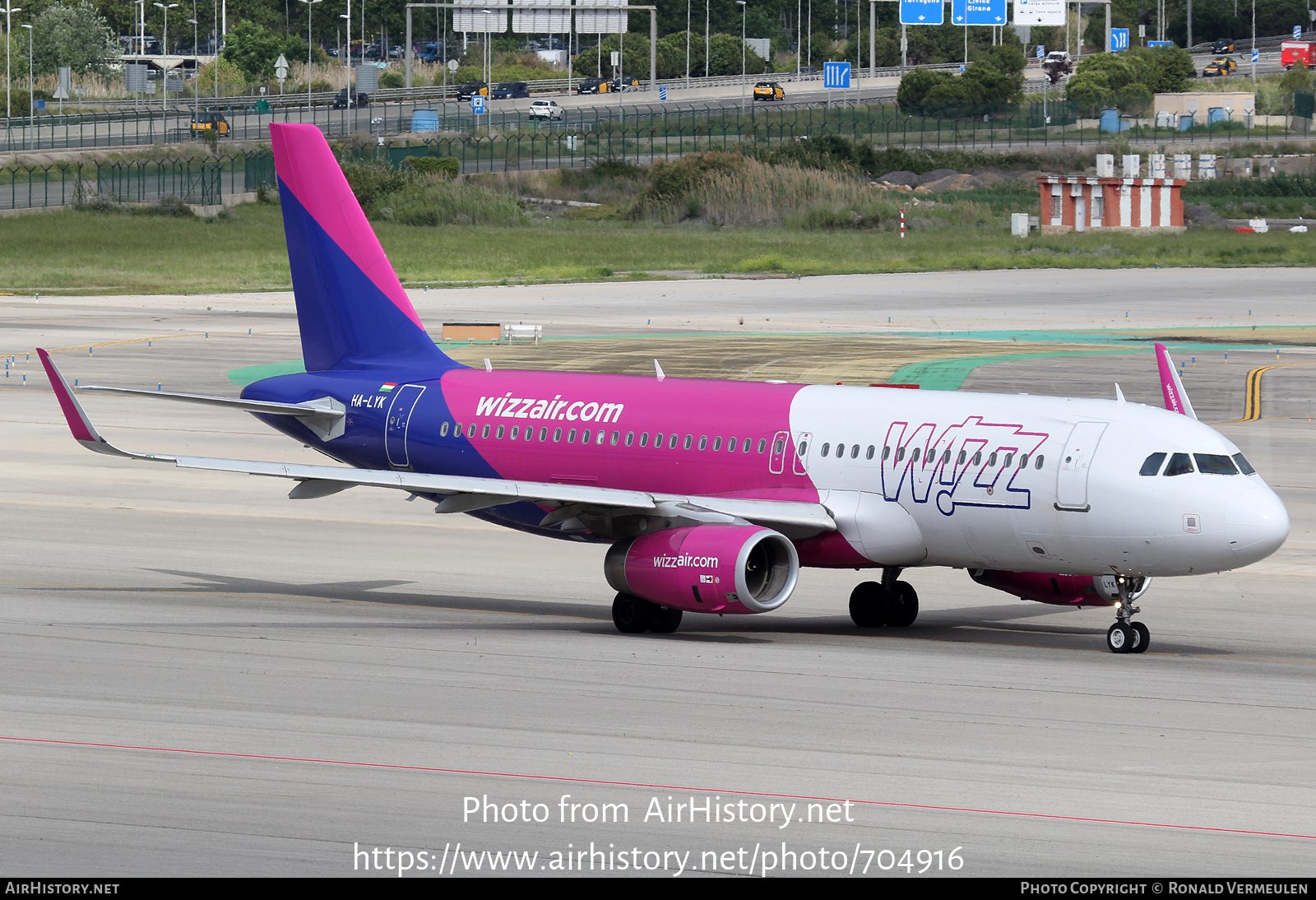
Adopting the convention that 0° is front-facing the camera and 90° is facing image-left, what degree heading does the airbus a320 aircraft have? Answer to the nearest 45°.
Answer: approximately 315°
